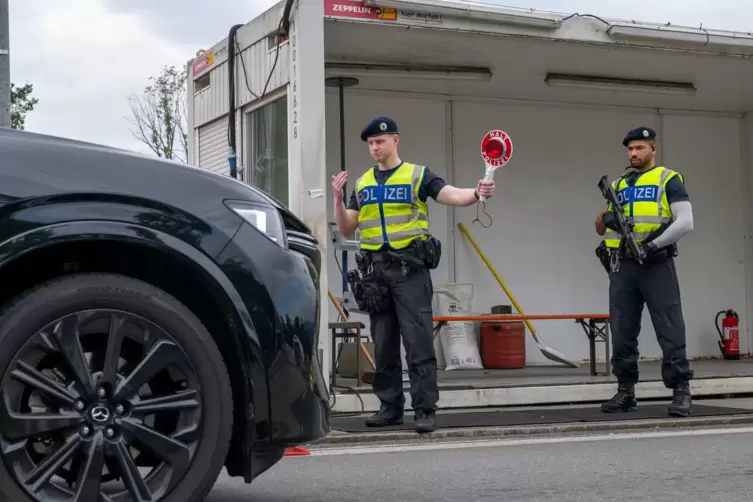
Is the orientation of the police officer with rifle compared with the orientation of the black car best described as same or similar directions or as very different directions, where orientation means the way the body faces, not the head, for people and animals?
very different directions

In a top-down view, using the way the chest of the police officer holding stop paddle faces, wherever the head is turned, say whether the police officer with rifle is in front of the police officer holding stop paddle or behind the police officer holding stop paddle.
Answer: behind

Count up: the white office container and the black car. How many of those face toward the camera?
1

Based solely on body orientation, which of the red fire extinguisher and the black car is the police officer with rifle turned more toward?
the black car

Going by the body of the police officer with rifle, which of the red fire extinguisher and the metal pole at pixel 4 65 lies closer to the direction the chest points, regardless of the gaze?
the metal pole

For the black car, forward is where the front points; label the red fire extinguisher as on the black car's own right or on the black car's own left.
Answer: on the black car's own left

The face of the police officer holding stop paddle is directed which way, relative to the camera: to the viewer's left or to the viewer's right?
to the viewer's left

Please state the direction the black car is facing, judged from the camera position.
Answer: facing to the right of the viewer

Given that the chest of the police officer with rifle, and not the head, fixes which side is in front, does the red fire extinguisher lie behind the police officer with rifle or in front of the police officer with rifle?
behind

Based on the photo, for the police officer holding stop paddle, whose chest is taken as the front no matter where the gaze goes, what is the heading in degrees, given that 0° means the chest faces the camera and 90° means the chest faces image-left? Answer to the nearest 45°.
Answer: approximately 45°
